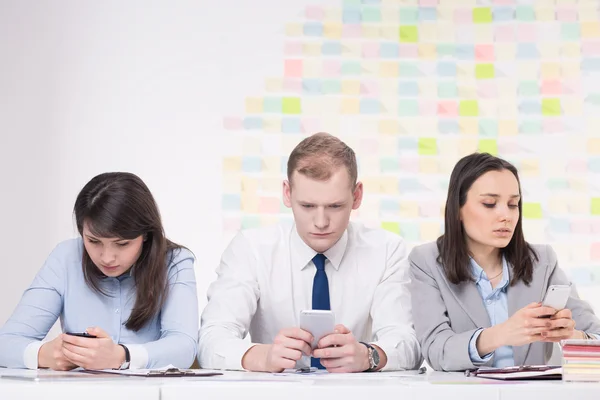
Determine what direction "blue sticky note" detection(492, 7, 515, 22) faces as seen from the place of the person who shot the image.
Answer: facing the viewer

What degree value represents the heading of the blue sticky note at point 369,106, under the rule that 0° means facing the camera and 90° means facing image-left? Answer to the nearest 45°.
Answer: approximately 0°

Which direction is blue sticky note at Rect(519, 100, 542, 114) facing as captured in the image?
toward the camera

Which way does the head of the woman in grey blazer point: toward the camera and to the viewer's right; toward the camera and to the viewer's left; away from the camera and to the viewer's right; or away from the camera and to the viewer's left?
toward the camera and to the viewer's right

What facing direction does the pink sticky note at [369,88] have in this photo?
toward the camera
